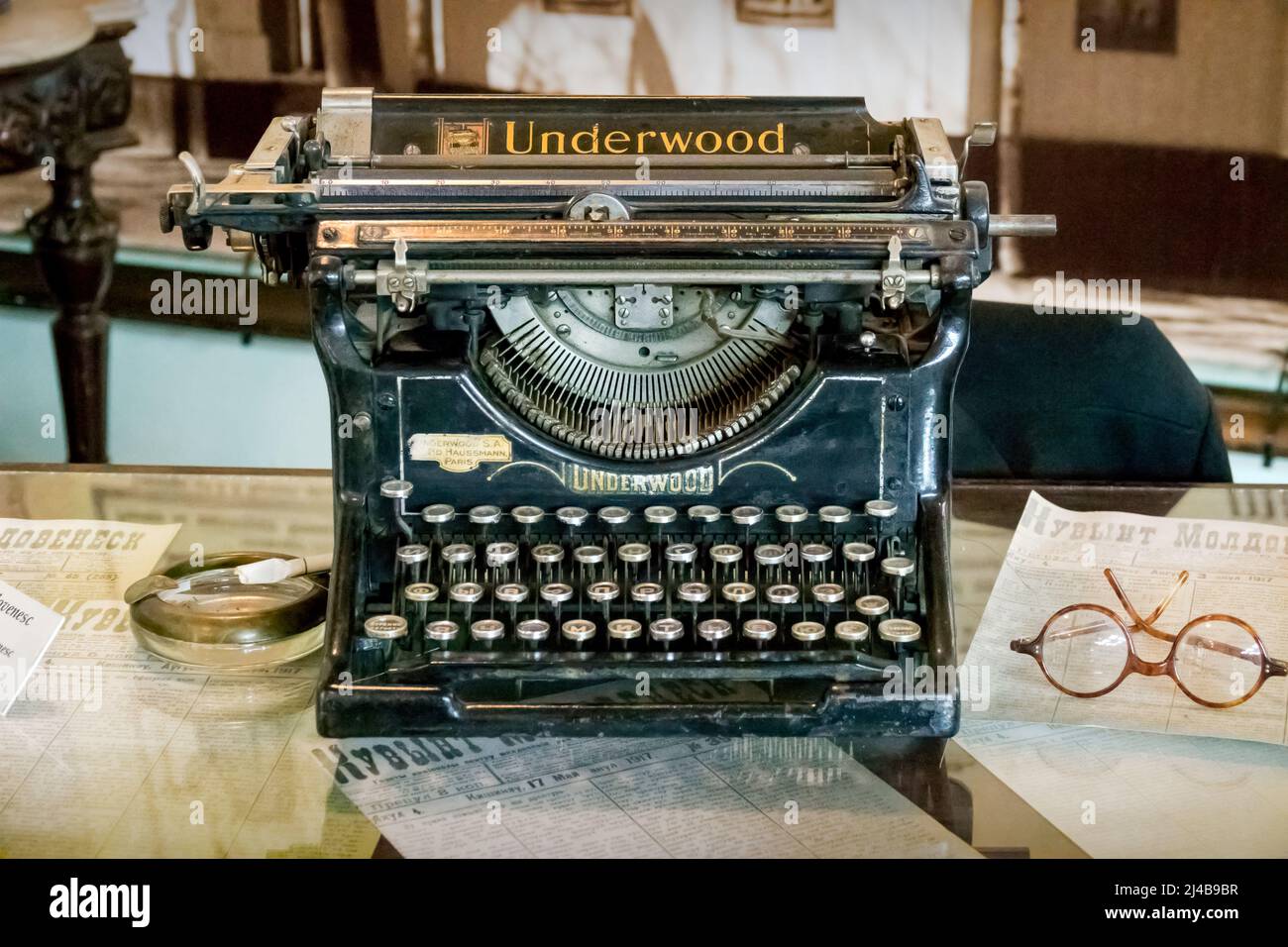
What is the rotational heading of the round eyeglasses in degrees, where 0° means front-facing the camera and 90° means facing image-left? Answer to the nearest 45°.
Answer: approximately 0°

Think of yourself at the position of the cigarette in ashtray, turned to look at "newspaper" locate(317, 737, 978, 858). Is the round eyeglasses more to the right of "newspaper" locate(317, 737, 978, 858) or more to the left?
left

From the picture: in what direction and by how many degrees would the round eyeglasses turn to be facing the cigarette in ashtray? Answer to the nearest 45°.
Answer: approximately 90° to its right

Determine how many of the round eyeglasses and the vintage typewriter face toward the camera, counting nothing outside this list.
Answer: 2

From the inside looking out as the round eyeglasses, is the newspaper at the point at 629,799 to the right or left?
on its right

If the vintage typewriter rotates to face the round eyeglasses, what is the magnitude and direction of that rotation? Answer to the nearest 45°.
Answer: approximately 90° to its left

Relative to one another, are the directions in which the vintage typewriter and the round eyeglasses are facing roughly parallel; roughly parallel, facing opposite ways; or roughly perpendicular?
roughly parallel

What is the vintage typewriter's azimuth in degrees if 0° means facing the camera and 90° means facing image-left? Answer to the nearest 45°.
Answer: approximately 0°

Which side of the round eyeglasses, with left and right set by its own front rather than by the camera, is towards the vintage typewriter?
right
